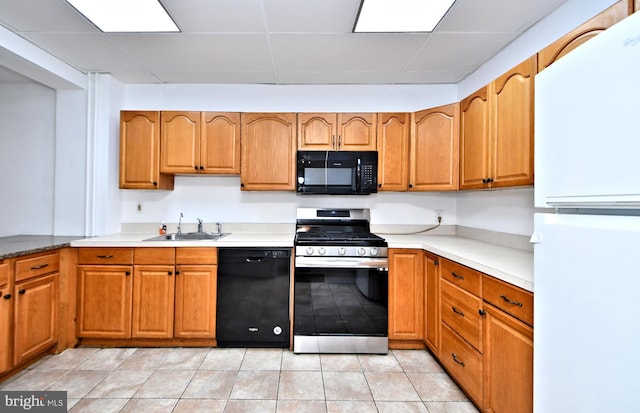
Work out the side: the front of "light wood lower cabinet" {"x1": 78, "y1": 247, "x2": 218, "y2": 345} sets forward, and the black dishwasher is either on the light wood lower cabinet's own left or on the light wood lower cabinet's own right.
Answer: on the light wood lower cabinet's own left

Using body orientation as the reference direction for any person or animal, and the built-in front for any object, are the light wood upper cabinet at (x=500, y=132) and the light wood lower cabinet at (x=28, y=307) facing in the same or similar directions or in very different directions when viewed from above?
very different directions

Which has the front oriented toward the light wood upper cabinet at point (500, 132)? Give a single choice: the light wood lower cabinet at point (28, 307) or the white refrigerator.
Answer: the light wood lower cabinet

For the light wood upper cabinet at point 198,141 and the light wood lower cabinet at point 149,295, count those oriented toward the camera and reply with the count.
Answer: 2

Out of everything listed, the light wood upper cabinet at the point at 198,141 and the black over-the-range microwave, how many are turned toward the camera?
2

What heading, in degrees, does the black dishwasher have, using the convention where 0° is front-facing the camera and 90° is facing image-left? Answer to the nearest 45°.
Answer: approximately 0°

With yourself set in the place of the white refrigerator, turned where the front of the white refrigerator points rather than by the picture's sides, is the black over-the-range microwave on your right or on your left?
on your right

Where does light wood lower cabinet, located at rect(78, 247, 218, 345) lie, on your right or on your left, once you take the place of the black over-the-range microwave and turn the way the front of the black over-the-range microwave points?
on your right

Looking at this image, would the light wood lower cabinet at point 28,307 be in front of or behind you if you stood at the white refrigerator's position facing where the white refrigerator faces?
in front

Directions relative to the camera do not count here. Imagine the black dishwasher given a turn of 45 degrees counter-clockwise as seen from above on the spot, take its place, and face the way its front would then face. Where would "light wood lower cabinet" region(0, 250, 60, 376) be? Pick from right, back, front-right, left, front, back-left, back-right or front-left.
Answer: back-right

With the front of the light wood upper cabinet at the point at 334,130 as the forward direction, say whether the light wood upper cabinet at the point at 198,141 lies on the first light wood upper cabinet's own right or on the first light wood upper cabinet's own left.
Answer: on the first light wood upper cabinet's own right

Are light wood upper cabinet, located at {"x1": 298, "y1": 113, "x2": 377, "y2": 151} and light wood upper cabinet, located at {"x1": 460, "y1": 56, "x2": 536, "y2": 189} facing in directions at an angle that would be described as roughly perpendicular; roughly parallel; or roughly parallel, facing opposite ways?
roughly perpendicular

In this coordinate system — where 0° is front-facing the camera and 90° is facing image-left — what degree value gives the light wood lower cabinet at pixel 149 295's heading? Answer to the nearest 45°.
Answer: approximately 0°

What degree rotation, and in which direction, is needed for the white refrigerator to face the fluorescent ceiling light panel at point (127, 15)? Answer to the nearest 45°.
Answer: approximately 45° to its right
